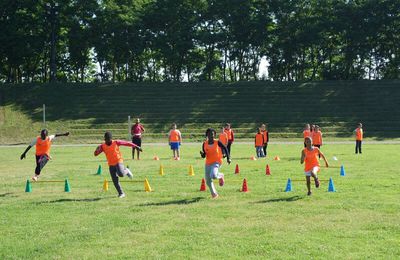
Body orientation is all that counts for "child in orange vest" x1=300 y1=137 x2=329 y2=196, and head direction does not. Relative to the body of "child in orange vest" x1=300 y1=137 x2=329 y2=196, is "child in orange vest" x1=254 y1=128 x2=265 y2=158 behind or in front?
behind

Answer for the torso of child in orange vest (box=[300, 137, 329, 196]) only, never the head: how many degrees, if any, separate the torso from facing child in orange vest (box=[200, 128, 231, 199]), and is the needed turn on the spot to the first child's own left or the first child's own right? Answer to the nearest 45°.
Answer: approximately 90° to the first child's own right

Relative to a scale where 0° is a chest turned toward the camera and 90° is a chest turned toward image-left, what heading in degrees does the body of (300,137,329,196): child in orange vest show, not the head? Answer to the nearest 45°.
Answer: approximately 0°
